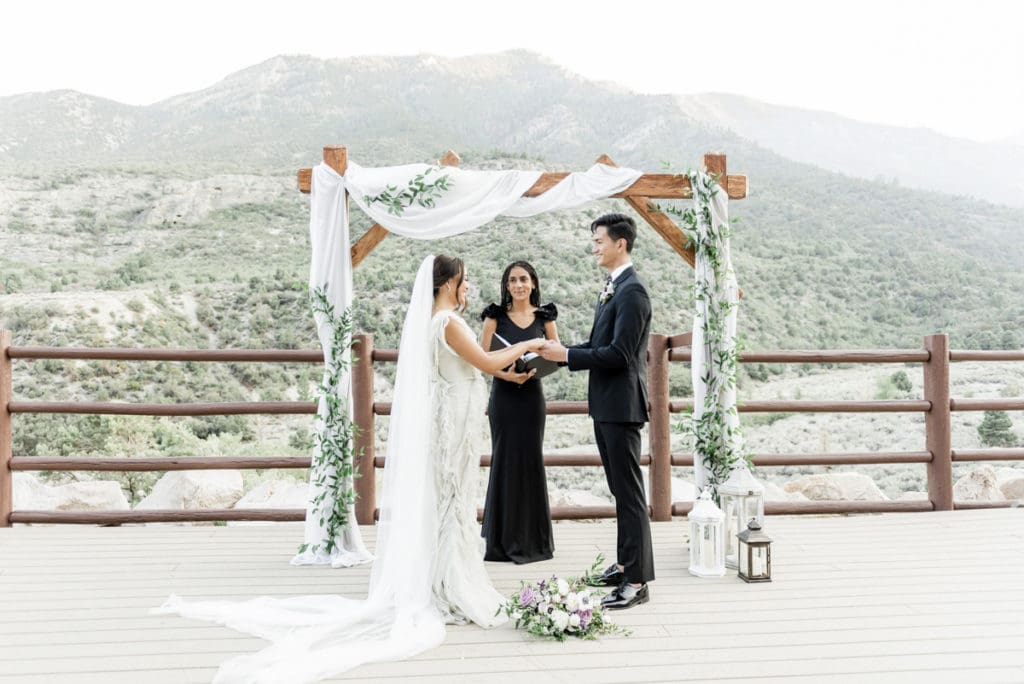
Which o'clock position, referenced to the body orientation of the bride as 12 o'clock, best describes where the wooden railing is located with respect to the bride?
The wooden railing is roughly at 9 o'clock from the bride.

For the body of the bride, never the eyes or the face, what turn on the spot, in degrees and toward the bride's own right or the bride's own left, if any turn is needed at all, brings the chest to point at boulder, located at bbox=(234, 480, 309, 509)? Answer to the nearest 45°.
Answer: approximately 90° to the bride's own left

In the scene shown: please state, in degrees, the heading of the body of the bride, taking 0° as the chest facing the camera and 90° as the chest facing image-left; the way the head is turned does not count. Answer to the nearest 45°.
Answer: approximately 270°

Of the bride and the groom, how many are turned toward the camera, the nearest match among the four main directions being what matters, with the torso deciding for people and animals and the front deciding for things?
0

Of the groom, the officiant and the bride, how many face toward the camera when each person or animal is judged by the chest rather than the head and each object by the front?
1

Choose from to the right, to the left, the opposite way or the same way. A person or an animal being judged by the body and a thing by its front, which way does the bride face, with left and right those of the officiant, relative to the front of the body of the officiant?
to the left

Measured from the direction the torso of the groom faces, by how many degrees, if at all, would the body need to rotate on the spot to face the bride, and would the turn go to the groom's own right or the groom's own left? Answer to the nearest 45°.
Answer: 0° — they already face them

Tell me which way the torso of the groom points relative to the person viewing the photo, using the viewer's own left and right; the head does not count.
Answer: facing to the left of the viewer

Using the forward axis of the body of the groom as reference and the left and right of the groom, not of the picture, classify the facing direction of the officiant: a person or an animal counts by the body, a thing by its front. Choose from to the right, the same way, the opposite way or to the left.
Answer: to the left

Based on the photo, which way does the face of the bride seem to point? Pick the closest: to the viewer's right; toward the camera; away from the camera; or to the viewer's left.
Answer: to the viewer's right

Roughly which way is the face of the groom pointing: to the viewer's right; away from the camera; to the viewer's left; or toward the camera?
to the viewer's left

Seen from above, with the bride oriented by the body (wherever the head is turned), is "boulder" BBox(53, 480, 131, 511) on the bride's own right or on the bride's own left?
on the bride's own left
